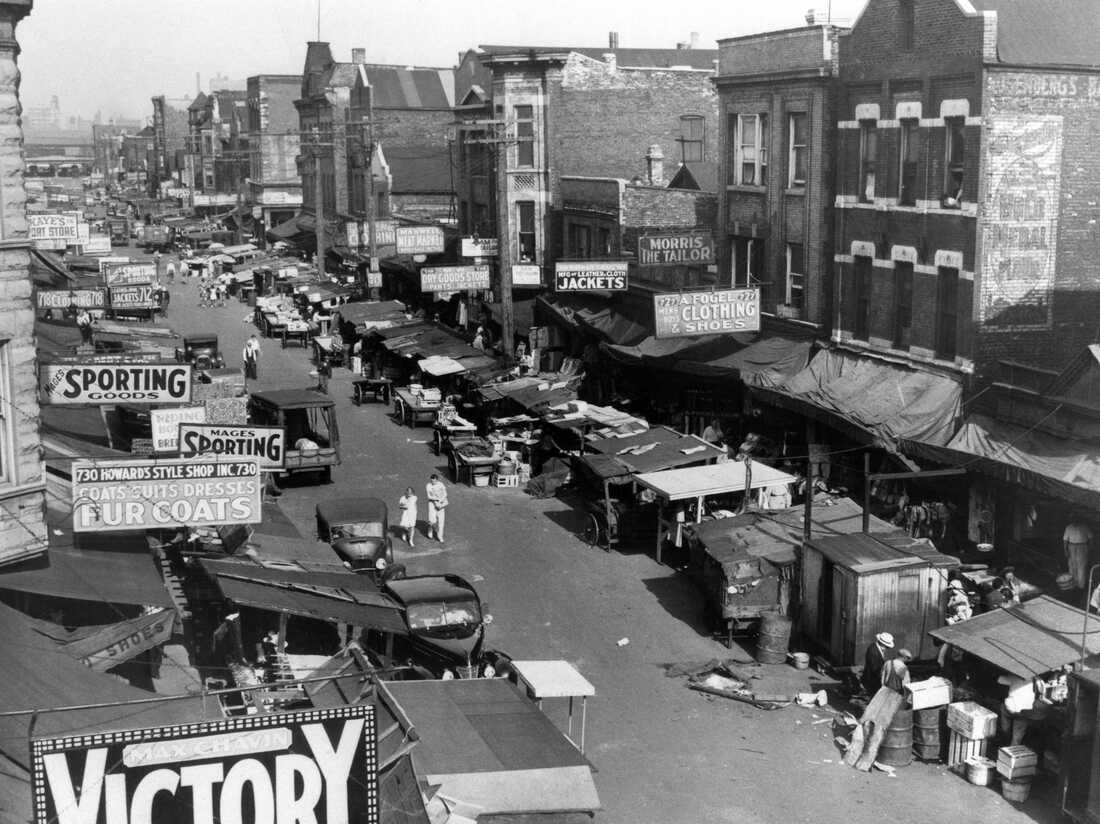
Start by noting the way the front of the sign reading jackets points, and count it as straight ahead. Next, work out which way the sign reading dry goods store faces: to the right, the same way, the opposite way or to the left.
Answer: the same way

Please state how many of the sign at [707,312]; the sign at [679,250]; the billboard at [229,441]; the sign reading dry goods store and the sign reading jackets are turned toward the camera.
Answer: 5

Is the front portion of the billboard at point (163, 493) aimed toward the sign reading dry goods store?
no

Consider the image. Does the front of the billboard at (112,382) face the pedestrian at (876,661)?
no

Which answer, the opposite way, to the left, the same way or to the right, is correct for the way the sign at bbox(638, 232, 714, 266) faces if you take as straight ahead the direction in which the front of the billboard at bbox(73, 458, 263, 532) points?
the same way

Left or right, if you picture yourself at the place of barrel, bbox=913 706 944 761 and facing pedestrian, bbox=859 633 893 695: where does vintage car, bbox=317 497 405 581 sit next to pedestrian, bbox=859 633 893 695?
left

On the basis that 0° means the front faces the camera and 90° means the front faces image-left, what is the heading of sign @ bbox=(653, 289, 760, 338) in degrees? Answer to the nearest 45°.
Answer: approximately 0°

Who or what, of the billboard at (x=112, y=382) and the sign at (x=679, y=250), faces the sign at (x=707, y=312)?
the sign at (x=679, y=250)

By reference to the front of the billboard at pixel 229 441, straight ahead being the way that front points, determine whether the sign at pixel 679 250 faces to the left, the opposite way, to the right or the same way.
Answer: the same way

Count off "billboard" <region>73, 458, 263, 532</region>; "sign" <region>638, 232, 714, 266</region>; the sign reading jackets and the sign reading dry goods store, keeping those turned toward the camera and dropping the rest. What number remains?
4

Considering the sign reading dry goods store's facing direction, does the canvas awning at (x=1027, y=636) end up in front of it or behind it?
in front

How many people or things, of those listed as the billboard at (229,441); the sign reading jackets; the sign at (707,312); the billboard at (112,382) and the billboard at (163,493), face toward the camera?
5

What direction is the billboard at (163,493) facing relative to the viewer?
toward the camera

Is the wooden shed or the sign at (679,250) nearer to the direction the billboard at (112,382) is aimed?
the wooden shed

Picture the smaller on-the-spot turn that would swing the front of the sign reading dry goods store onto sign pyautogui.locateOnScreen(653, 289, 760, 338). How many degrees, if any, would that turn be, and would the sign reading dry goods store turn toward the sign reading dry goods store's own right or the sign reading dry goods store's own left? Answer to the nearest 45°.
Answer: approximately 45° to the sign reading dry goods store's own left

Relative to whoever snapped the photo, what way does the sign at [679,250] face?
facing the viewer

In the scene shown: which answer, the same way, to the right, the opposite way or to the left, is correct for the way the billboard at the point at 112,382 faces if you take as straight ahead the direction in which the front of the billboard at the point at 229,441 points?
the same way

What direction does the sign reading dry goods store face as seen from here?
toward the camera
